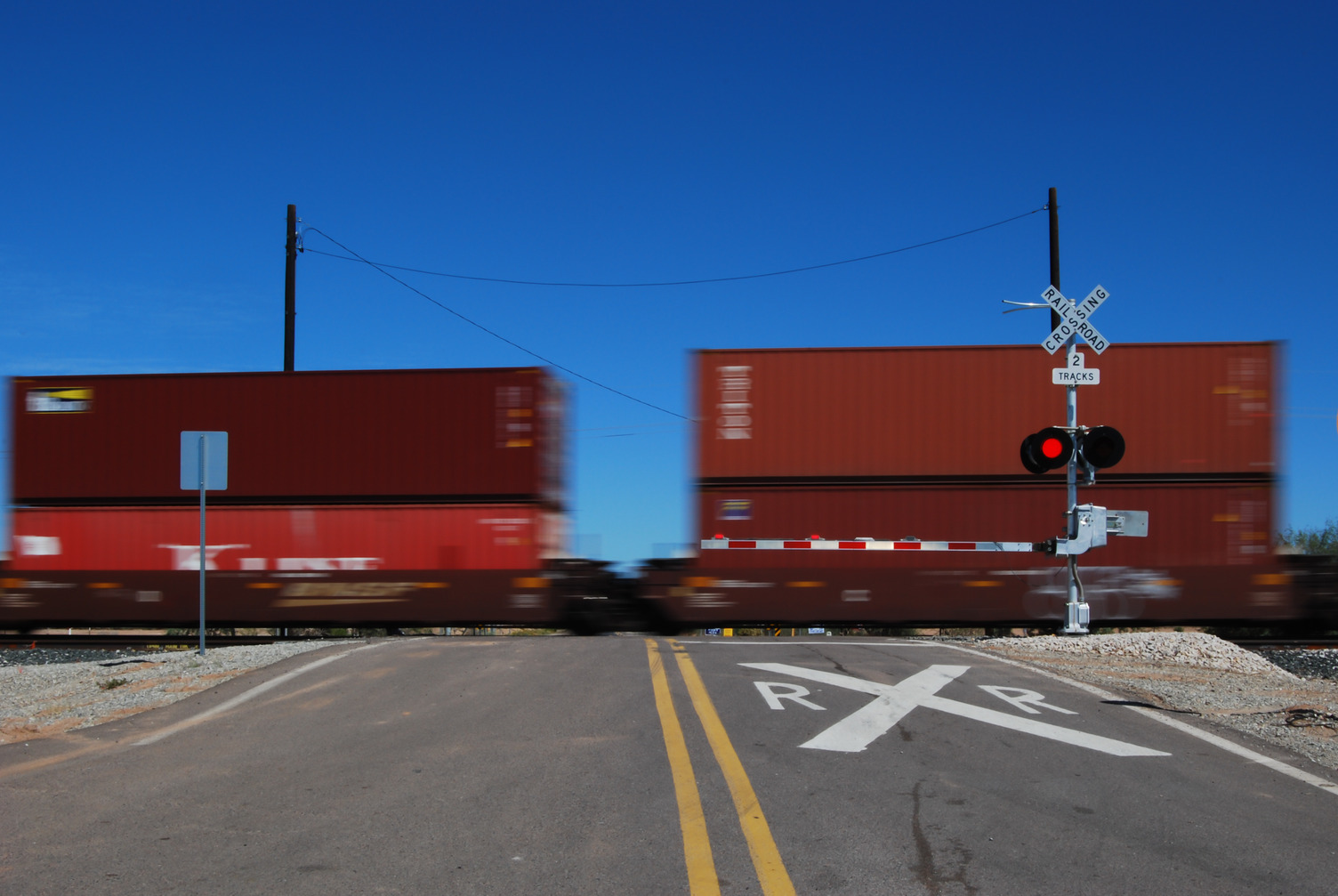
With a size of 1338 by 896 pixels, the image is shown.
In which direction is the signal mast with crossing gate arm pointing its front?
toward the camera

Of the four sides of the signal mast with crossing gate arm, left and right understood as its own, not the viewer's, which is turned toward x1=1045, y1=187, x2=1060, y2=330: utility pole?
back

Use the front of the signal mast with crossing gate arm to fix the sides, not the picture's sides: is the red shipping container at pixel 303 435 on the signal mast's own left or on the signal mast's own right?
on the signal mast's own right

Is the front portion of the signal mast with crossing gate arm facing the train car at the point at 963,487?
no

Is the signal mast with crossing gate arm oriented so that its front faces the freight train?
no

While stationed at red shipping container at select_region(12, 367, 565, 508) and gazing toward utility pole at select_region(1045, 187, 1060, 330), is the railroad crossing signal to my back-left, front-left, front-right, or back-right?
front-right

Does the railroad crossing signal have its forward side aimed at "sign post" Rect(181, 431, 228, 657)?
no

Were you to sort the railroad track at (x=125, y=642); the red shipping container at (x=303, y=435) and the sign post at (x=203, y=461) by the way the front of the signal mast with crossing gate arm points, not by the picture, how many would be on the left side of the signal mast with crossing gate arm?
0

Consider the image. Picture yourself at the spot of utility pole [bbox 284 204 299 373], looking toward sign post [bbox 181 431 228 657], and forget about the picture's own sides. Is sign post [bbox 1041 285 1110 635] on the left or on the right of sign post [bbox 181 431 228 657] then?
left

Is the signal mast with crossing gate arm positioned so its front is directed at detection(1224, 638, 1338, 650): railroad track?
no
